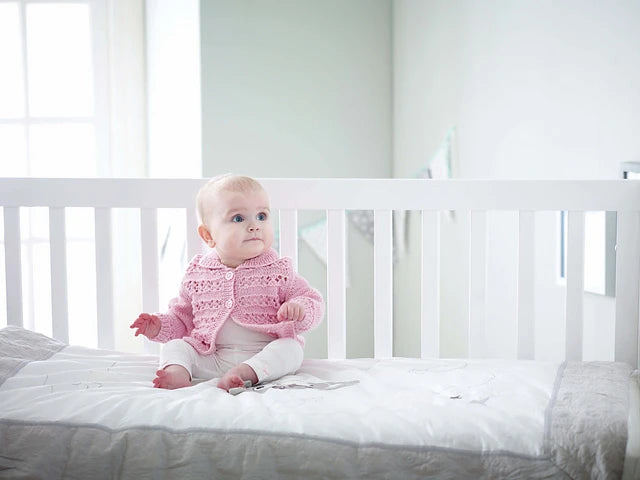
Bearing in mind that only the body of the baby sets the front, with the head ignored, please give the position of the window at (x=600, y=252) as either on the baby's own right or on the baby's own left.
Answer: on the baby's own left

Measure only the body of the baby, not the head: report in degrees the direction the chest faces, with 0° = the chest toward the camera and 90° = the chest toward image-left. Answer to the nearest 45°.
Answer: approximately 0°

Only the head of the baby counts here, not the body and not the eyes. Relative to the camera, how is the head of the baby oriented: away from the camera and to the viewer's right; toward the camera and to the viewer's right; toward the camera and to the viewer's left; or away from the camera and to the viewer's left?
toward the camera and to the viewer's right

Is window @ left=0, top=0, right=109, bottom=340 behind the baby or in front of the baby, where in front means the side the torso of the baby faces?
behind
